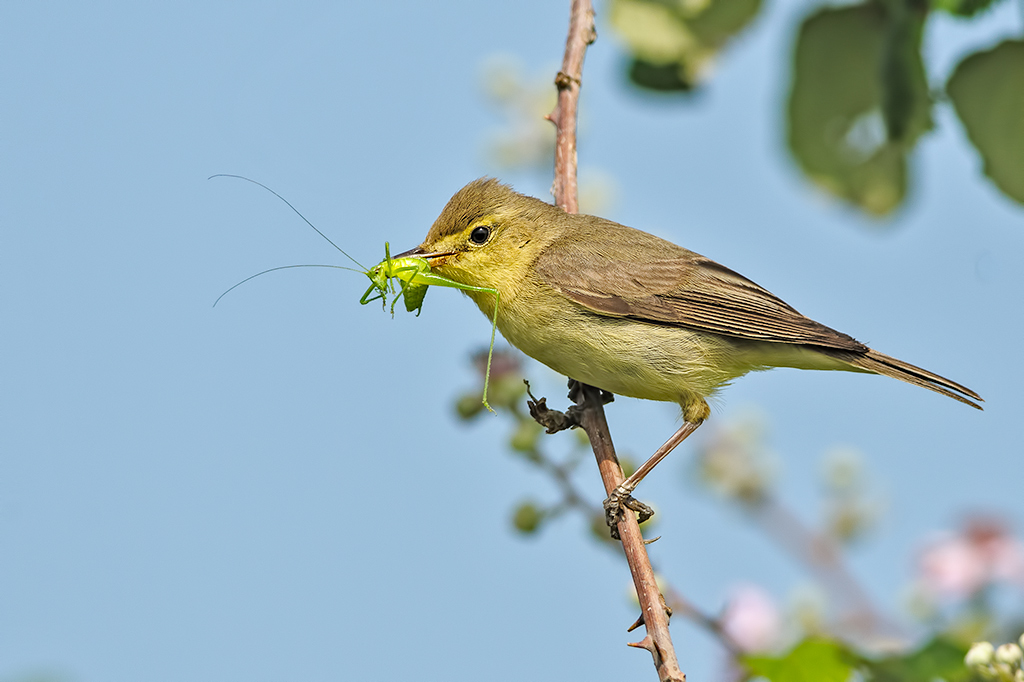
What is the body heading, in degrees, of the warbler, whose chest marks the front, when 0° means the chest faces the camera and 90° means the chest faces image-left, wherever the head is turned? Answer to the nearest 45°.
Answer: approximately 90°
